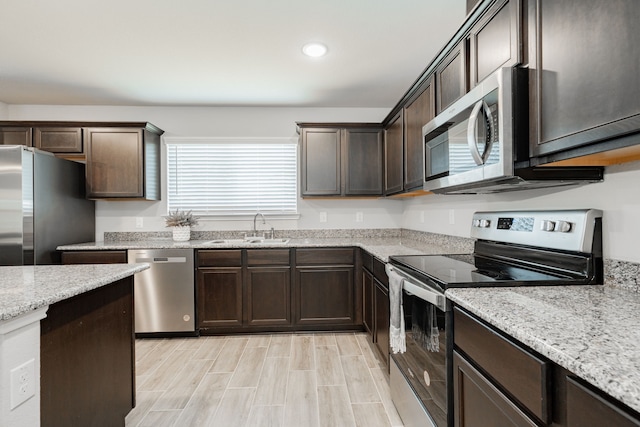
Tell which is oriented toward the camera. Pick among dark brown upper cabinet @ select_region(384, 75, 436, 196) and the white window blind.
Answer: the white window blind

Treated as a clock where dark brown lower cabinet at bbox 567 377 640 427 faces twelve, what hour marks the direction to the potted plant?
The potted plant is roughly at 2 o'clock from the dark brown lower cabinet.

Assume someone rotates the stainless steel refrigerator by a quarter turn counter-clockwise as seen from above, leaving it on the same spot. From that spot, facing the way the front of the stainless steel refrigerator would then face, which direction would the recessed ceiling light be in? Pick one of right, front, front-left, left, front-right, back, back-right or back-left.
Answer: front

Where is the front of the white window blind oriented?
toward the camera

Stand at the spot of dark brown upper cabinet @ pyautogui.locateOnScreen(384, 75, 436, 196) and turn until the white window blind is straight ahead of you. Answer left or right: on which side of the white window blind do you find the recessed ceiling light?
left

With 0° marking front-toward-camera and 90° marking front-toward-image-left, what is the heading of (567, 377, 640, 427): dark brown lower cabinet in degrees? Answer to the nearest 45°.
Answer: approximately 45°

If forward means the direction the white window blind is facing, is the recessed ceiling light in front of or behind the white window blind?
in front

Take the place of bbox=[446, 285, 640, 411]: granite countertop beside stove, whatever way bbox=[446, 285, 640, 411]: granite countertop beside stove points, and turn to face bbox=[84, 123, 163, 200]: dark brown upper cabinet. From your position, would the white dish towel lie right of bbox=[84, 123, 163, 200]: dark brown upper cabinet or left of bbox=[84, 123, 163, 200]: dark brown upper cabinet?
right

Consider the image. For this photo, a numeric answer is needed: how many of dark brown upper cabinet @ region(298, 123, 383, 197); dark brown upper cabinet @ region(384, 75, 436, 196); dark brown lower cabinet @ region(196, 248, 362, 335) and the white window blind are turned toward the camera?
3

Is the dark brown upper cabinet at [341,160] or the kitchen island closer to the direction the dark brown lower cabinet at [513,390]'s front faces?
the kitchen island

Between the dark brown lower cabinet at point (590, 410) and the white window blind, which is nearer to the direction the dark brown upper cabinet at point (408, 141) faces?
the white window blind

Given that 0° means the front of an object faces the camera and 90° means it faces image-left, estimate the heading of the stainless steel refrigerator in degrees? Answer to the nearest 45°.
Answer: approximately 45°

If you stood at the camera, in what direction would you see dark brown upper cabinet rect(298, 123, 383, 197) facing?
facing the viewer
